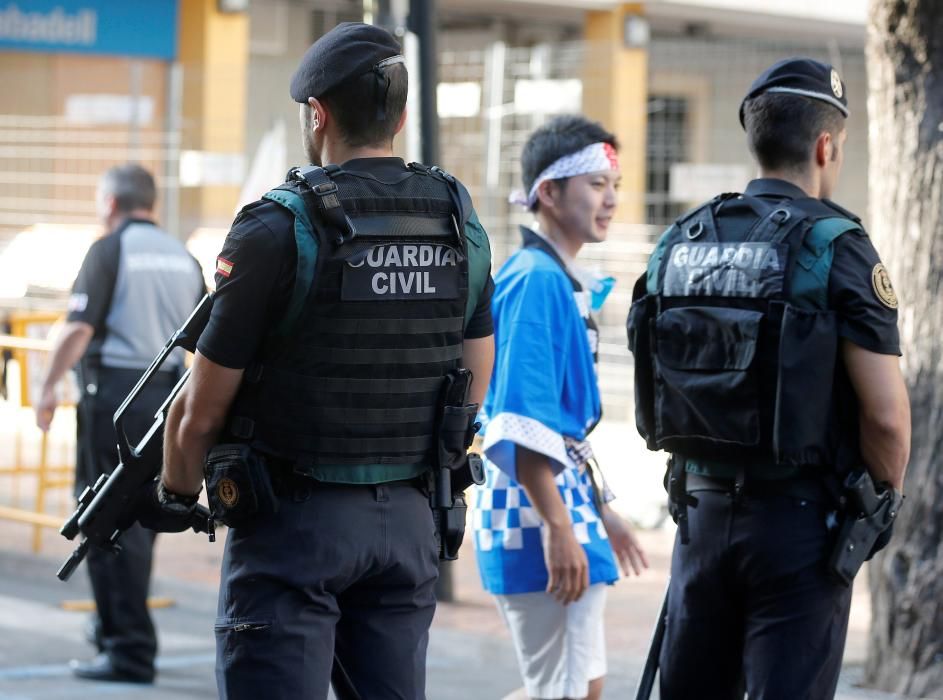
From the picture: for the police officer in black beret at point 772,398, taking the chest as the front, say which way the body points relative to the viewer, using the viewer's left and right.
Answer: facing away from the viewer and to the right of the viewer

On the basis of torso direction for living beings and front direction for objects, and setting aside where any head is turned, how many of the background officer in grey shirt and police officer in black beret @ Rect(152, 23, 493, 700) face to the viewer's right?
0

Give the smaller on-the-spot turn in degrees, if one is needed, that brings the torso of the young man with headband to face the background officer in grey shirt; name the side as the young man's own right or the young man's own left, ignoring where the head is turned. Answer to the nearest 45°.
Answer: approximately 135° to the young man's own left

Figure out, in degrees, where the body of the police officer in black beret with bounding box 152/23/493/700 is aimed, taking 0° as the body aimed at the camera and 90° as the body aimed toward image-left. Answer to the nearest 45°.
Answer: approximately 135°

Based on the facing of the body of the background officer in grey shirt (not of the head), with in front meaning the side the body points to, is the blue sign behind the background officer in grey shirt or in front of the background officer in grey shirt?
in front

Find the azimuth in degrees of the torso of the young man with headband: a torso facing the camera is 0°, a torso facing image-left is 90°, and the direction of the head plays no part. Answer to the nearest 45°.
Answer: approximately 270°

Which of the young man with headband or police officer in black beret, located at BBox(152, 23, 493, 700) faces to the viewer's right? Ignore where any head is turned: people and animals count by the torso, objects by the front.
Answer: the young man with headband

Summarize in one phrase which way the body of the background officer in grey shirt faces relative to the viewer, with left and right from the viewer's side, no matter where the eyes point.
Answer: facing away from the viewer and to the left of the viewer

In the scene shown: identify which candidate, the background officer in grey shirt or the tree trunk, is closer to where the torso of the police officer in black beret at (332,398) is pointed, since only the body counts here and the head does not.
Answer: the background officer in grey shirt

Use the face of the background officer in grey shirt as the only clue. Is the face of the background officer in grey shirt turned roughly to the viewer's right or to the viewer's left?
to the viewer's left

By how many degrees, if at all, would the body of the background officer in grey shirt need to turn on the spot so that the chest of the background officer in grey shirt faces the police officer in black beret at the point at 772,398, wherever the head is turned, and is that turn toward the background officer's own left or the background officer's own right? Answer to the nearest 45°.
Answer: approximately 180°

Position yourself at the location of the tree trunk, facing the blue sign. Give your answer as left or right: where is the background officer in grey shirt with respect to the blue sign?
left

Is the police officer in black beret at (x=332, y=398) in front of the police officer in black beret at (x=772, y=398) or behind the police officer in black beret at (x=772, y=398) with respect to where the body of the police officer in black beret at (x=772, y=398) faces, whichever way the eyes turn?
behind

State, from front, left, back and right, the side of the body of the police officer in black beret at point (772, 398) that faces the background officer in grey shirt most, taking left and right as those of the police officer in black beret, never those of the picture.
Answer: left
